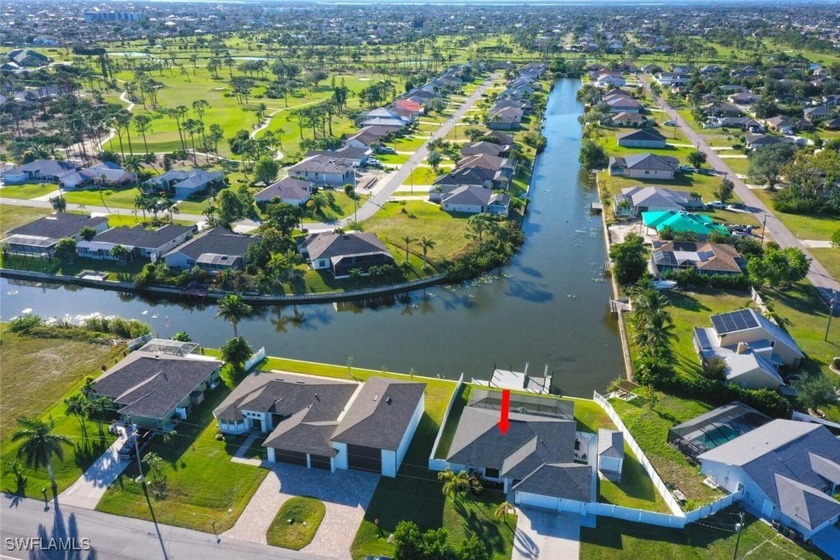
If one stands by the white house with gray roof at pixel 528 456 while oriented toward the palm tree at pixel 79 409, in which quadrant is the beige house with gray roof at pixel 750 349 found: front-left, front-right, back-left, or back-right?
back-right

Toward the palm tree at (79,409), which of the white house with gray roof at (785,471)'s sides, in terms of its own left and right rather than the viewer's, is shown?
right

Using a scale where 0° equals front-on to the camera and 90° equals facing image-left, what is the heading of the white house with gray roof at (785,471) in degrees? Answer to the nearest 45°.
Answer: approximately 315°

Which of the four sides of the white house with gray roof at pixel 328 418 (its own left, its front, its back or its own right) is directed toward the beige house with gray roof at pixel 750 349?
left

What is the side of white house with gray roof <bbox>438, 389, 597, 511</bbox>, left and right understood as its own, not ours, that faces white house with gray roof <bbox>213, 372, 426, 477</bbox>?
right

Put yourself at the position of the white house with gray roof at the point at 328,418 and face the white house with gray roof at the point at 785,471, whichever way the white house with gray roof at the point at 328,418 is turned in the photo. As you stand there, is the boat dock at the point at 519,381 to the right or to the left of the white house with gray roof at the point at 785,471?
left

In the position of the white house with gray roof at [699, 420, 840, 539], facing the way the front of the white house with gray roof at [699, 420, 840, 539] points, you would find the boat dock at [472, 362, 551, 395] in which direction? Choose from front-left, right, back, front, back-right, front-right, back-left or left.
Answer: back-right

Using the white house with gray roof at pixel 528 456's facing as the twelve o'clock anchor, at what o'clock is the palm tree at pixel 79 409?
The palm tree is roughly at 3 o'clock from the white house with gray roof.

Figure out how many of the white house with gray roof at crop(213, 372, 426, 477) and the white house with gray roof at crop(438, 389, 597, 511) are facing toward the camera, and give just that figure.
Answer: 2
